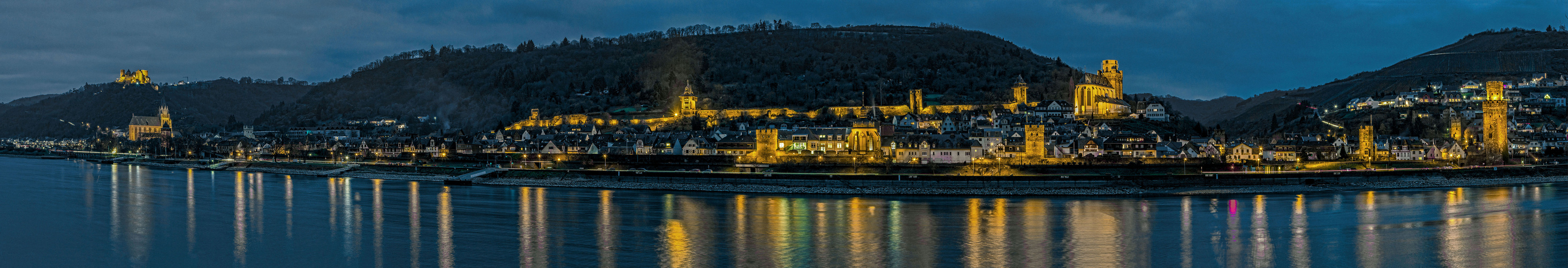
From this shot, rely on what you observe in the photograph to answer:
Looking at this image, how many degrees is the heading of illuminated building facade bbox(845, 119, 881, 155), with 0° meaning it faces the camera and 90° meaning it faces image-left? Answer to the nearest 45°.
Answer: approximately 0°

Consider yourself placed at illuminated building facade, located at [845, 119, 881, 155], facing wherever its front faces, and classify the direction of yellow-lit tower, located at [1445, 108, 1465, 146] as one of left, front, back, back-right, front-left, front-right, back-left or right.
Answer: left

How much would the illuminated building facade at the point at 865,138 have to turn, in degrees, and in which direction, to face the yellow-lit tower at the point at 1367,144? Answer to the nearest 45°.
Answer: approximately 90° to its left

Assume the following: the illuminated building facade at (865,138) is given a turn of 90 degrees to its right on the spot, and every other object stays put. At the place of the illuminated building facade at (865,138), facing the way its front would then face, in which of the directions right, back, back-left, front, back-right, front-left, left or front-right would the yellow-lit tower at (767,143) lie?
front

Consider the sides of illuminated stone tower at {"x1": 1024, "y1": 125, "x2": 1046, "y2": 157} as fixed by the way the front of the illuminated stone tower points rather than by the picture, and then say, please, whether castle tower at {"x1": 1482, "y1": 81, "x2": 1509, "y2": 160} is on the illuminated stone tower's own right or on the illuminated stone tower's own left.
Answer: on the illuminated stone tower's own left

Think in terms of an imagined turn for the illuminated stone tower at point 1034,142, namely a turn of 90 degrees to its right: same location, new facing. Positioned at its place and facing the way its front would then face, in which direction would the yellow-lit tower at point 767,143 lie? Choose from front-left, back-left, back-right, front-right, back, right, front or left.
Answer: front

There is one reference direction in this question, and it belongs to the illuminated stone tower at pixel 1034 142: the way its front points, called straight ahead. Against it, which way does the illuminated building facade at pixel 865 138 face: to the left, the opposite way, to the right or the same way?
the same way

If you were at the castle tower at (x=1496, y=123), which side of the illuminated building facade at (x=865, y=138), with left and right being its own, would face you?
left

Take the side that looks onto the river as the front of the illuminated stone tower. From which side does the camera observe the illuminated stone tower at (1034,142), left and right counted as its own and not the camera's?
front

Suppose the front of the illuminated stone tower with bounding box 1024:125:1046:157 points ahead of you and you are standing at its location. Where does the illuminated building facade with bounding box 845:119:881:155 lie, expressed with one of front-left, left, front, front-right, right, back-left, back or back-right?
right

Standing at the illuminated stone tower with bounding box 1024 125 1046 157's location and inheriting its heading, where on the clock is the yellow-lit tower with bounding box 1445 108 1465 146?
The yellow-lit tower is roughly at 8 o'clock from the illuminated stone tower.

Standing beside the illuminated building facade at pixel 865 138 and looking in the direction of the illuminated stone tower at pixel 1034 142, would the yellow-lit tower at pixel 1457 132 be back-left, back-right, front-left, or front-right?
front-left
